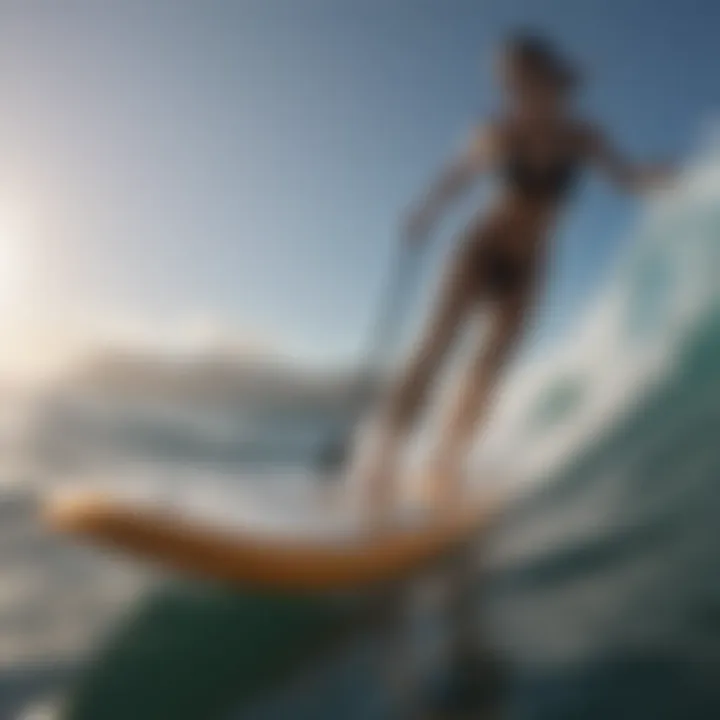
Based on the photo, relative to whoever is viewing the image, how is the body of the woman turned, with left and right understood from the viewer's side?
facing the viewer
